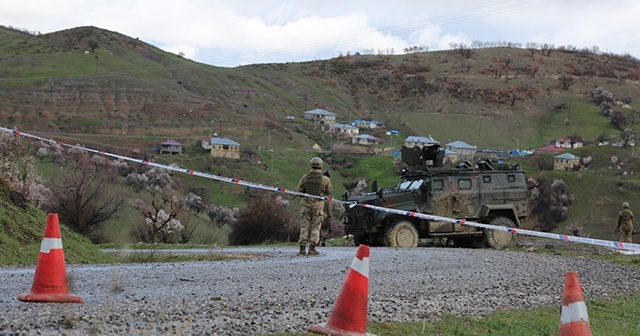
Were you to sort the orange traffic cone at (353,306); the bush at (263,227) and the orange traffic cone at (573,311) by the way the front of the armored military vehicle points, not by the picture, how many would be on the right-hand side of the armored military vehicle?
1

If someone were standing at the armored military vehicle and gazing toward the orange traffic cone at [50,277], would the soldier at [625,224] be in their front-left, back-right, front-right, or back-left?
back-left

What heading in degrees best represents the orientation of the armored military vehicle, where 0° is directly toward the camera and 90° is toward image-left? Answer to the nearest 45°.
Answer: approximately 45°
